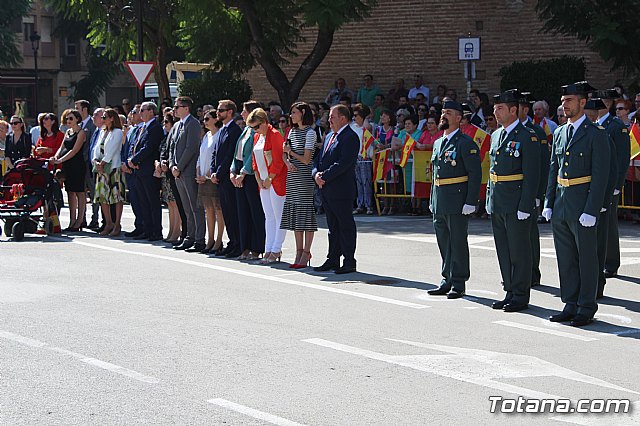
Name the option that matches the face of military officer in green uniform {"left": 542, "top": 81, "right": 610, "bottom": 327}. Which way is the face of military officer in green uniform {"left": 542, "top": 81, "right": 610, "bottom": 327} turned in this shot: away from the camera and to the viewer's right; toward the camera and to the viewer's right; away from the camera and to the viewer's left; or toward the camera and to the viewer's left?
toward the camera and to the viewer's left

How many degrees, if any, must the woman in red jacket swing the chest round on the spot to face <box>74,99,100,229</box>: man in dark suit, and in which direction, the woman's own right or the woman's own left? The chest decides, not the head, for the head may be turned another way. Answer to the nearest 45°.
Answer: approximately 90° to the woman's own right

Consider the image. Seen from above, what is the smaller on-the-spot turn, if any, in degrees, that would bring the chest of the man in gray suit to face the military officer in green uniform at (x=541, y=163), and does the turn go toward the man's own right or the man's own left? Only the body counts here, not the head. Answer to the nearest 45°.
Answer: approximately 90° to the man's own left

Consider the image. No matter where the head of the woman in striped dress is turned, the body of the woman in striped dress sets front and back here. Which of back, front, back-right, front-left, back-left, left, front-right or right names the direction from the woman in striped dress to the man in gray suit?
right

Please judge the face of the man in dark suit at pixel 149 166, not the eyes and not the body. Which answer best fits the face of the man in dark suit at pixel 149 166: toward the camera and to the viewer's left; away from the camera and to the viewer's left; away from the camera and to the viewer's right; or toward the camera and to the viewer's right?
toward the camera and to the viewer's left

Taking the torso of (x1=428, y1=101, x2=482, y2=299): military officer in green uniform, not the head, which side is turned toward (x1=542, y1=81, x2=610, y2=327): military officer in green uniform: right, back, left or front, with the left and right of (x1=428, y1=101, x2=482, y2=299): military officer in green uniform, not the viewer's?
left

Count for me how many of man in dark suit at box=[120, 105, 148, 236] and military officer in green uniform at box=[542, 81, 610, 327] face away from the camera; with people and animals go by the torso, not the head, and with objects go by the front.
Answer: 0

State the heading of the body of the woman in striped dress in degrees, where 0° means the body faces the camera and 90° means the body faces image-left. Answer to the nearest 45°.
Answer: approximately 45°

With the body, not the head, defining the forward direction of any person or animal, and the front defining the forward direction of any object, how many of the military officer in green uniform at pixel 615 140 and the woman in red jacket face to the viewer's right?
0

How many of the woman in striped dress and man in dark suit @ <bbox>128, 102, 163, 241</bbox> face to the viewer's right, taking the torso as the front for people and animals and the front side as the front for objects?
0

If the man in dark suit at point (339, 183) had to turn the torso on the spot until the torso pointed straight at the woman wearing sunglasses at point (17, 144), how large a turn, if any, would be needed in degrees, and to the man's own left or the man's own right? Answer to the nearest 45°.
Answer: approximately 90° to the man's own right
